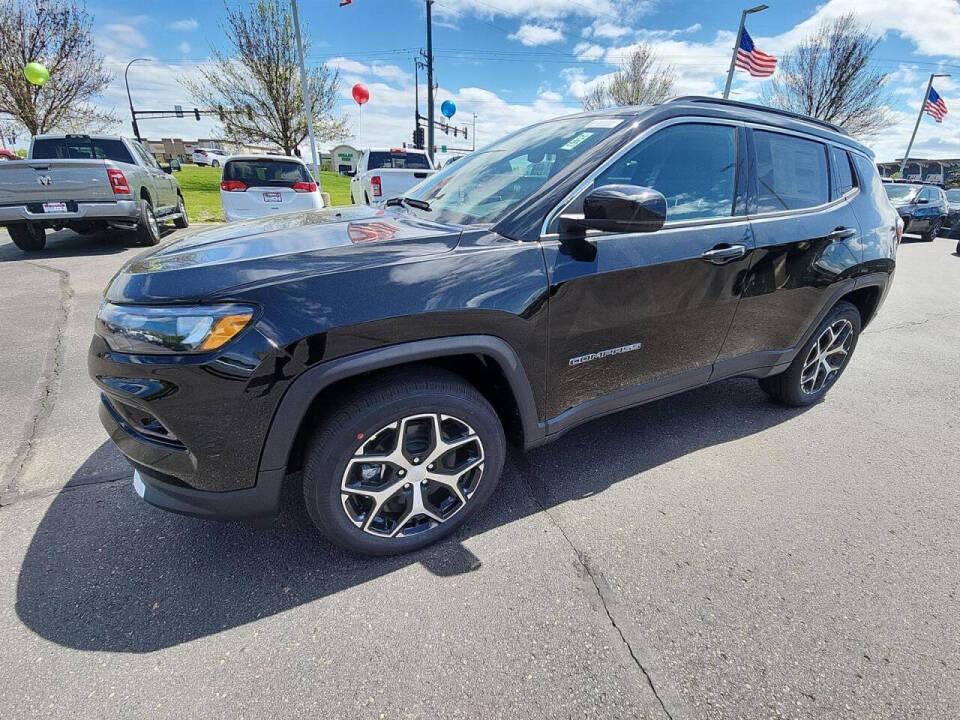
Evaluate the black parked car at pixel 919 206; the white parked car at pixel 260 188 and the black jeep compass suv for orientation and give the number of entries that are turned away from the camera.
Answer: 1

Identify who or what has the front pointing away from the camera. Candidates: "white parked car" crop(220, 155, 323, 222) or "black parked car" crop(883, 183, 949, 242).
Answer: the white parked car

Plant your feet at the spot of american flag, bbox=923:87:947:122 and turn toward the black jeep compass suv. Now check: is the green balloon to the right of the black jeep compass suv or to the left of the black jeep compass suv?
right

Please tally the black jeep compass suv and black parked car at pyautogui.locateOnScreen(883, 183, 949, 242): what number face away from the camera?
0

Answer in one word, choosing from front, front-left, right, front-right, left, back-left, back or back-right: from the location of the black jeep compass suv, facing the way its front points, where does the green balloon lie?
right

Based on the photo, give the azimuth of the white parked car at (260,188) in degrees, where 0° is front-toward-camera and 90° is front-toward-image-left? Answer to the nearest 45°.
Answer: approximately 180°

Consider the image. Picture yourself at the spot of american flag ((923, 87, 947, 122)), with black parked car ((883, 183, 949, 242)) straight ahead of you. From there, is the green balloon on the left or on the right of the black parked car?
right

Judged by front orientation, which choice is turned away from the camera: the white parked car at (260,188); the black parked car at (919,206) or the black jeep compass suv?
the white parked car

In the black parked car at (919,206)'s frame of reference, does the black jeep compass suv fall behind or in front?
in front

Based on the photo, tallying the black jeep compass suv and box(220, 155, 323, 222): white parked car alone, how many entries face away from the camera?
1

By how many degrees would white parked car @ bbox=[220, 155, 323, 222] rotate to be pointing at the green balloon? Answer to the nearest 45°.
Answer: approximately 45° to its left

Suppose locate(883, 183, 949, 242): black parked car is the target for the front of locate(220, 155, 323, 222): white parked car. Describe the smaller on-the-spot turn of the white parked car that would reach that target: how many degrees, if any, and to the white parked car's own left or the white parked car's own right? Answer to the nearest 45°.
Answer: approximately 90° to the white parked car's own right

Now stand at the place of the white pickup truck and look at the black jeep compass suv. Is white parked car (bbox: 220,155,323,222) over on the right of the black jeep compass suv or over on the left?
right
